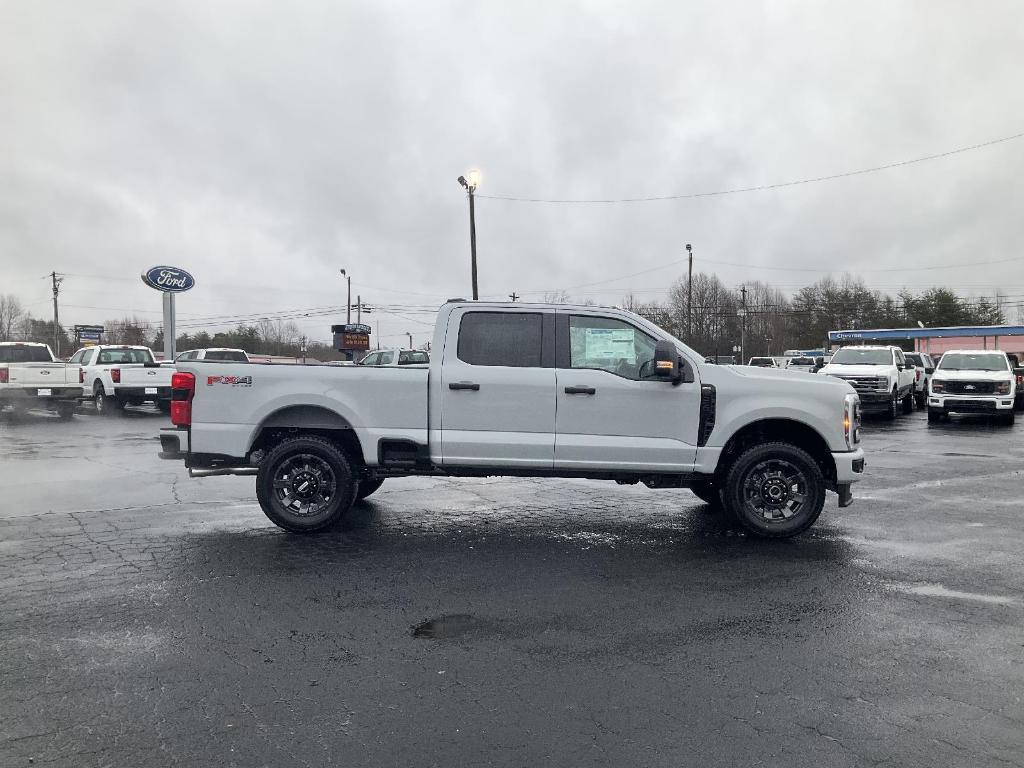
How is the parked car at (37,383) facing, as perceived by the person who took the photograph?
facing away from the viewer and to the left of the viewer

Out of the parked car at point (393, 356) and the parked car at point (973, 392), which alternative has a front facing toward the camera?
the parked car at point (973, 392)

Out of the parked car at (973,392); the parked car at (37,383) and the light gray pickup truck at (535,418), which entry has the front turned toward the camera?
the parked car at (973,392)

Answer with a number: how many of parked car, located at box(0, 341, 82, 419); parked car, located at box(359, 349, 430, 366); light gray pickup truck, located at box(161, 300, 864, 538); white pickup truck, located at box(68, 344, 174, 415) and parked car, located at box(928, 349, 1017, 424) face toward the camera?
1

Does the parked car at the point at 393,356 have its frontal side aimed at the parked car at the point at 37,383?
no

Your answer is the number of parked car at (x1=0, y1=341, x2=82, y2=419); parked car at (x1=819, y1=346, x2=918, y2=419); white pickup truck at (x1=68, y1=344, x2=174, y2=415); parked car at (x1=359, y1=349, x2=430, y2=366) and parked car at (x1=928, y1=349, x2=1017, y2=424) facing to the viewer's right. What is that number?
0

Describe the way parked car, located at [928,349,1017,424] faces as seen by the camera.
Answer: facing the viewer

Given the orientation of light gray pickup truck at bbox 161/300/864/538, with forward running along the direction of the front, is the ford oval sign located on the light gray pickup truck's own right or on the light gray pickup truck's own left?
on the light gray pickup truck's own left

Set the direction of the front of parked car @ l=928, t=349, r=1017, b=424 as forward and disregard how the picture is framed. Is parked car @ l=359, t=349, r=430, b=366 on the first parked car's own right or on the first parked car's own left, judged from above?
on the first parked car's own right

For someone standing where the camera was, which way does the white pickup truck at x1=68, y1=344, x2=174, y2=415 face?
facing away from the viewer and to the left of the viewer

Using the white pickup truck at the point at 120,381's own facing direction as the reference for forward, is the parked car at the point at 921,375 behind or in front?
behind

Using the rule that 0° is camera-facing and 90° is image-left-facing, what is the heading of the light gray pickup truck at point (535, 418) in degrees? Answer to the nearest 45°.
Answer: approximately 270°

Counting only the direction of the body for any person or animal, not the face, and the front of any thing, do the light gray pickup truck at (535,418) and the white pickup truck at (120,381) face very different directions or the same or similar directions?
very different directions
